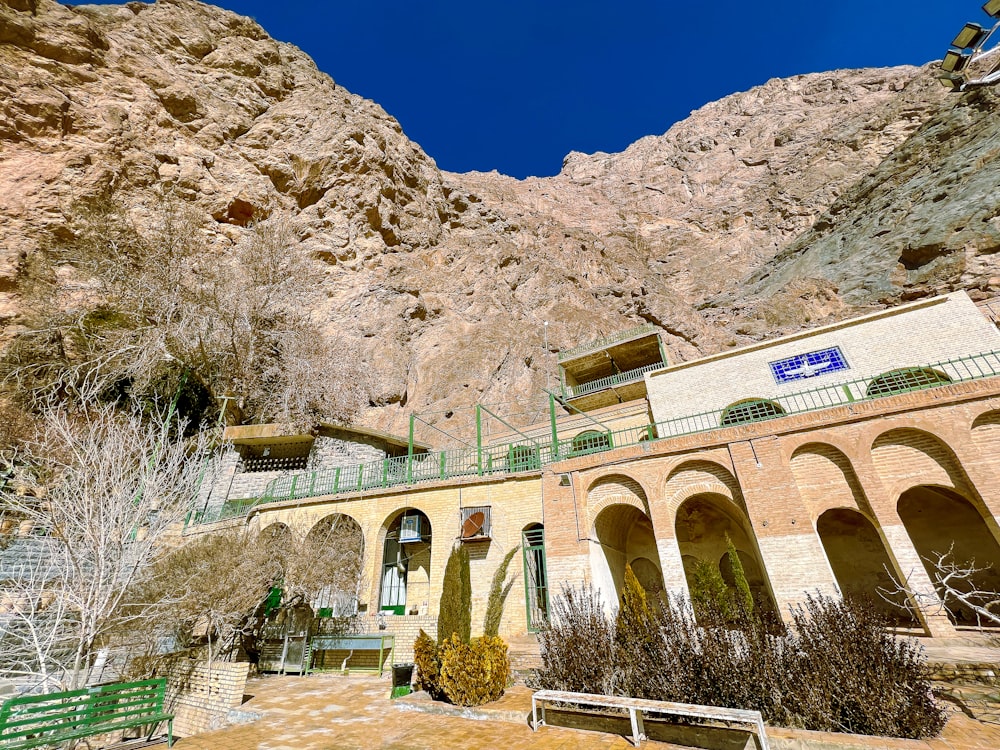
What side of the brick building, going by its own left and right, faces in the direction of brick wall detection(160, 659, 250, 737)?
front

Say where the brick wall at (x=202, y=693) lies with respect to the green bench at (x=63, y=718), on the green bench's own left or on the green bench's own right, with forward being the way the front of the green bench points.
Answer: on the green bench's own left

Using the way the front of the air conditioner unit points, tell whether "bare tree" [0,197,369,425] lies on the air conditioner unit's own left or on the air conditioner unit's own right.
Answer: on the air conditioner unit's own right

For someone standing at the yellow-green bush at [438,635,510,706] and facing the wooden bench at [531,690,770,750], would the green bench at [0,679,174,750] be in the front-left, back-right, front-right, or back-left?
back-right

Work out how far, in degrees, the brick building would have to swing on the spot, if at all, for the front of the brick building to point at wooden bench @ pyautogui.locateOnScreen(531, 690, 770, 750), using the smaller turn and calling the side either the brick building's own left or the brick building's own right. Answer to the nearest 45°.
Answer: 0° — it already faces it

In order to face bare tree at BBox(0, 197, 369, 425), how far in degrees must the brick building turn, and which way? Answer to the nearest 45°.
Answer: approximately 45° to its right

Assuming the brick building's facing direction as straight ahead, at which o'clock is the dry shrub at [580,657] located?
The dry shrub is roughly at 12 o'clock from the brick building.

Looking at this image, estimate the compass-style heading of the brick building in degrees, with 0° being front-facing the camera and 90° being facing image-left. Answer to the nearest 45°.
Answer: approximately 45°

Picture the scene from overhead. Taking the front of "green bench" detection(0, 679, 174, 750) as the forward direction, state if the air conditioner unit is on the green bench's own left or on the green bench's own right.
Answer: on the green bench's own left

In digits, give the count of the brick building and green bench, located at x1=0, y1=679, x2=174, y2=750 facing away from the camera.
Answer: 0

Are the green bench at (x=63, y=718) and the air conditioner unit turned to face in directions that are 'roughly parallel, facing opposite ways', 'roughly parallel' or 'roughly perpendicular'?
roughly perpendicular

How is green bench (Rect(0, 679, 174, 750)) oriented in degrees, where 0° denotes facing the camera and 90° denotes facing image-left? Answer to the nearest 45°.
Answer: approximately 315°

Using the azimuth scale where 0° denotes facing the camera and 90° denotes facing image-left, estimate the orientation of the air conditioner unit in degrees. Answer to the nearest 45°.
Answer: approximately 0°

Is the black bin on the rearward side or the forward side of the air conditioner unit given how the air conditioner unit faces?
on the forward side

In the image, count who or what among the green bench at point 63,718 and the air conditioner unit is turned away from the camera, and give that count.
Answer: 0
